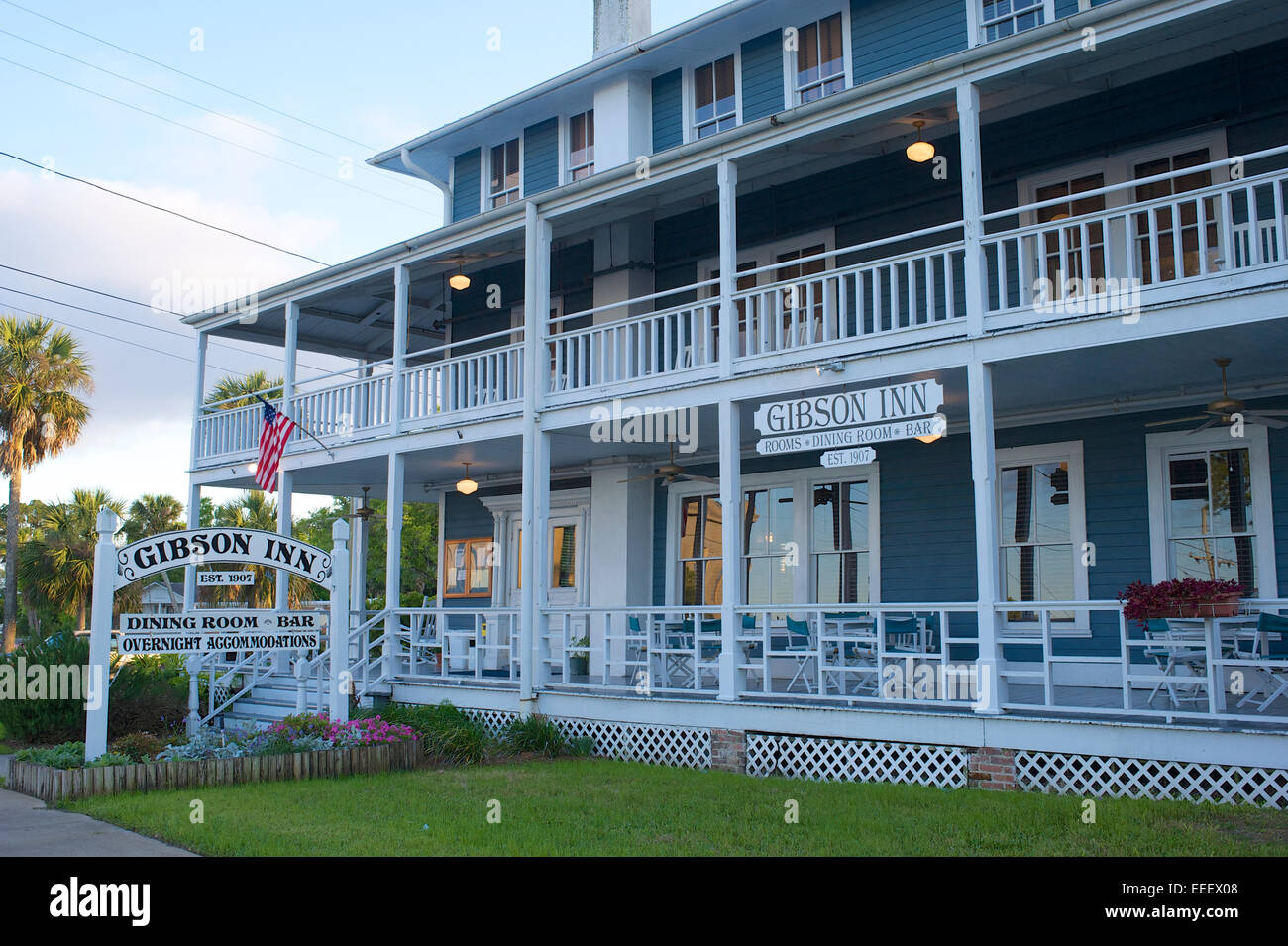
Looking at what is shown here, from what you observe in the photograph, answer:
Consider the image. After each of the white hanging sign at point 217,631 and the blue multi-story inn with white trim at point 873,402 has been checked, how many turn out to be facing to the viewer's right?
0

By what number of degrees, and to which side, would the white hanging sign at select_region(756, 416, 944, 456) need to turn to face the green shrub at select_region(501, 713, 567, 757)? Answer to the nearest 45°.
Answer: approximately 90° to its right

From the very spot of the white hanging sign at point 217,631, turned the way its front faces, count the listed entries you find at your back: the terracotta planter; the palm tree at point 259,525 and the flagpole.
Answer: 2

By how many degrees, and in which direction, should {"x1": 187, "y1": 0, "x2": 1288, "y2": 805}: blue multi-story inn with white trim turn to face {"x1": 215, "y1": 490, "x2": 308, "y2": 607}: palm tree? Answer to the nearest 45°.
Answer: approximately 90° to its right

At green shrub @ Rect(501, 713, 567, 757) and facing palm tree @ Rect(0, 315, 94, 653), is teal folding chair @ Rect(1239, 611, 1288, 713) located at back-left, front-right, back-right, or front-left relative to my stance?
back-right

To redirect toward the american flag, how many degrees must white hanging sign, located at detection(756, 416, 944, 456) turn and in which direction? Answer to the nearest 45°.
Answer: approximately 90° to its right

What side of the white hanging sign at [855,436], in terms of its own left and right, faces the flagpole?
right

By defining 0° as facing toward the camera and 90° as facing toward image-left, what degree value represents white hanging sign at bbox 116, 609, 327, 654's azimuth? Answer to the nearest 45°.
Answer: approximately 0°

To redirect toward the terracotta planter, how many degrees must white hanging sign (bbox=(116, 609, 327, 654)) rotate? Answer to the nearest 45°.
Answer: approximately 45° to its left

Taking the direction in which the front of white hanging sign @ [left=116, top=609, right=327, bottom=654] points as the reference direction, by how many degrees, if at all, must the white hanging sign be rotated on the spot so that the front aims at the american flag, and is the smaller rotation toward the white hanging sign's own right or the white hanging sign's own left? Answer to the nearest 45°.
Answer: approximately 180°

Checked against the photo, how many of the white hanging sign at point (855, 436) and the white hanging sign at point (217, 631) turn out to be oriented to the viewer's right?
0
